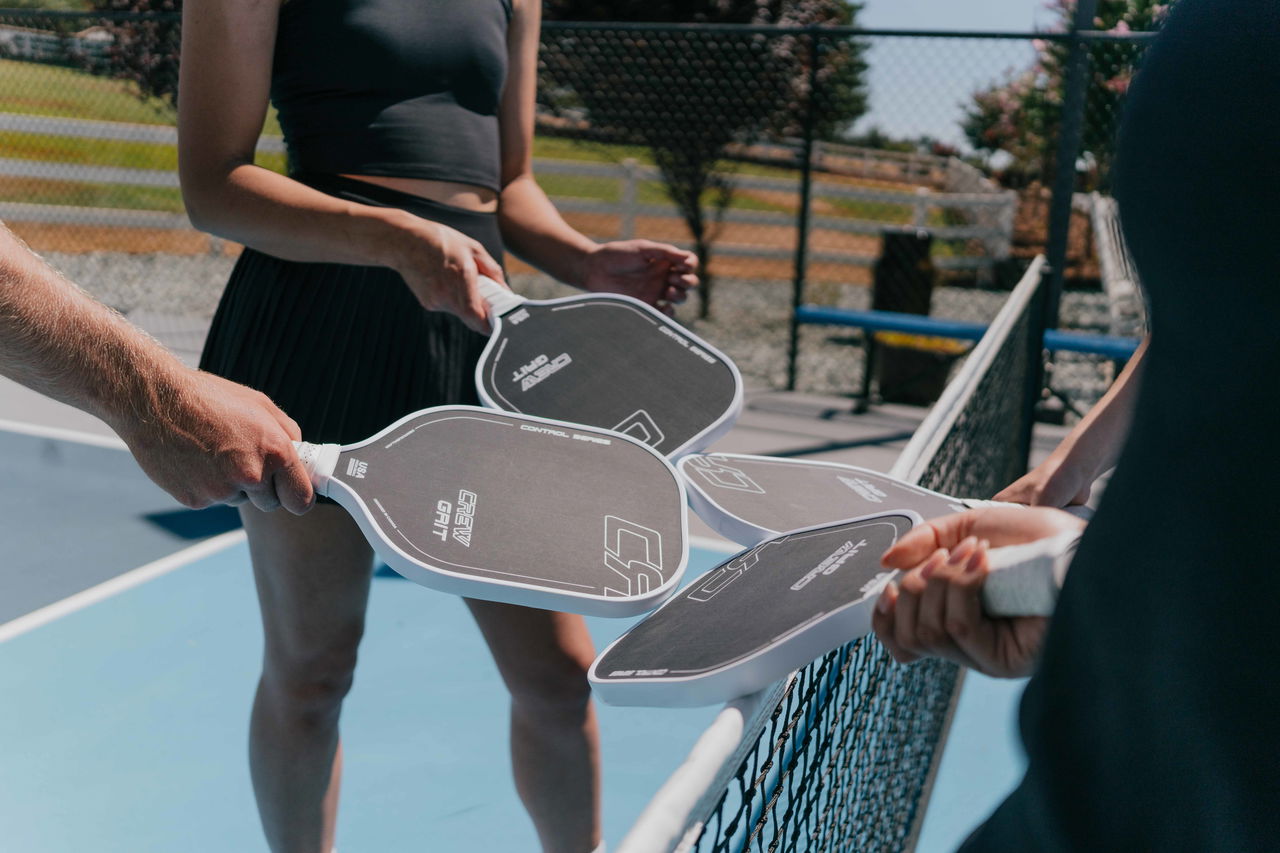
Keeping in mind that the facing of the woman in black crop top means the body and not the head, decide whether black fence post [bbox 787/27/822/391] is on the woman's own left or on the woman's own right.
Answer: on the woman's own left

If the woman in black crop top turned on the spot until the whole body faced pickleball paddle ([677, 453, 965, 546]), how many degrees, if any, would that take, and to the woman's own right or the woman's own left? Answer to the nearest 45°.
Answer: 0° — they already face it

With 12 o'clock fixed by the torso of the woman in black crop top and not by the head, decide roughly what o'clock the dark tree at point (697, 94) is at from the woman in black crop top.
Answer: The dark tree is roughly at 8 o'clock from the woman in black crop top.

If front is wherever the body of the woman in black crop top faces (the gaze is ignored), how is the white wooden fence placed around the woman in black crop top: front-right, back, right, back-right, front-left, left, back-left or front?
back-left

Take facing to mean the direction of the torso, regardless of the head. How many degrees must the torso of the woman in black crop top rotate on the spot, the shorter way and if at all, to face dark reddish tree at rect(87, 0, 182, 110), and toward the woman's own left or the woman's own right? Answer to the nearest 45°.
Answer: approximately 135° to the woman's own left

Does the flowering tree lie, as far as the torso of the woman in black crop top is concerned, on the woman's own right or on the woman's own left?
on the woman's own left

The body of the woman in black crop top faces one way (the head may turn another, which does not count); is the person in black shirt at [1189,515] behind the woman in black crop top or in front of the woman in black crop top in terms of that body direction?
in front

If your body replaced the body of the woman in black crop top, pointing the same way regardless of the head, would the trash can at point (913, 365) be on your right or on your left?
on your left

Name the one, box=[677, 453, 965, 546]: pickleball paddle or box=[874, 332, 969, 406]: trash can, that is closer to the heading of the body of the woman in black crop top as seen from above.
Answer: the pickleball paddle

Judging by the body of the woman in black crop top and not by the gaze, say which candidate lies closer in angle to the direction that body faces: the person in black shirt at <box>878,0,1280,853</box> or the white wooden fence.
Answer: the person in black shirt
